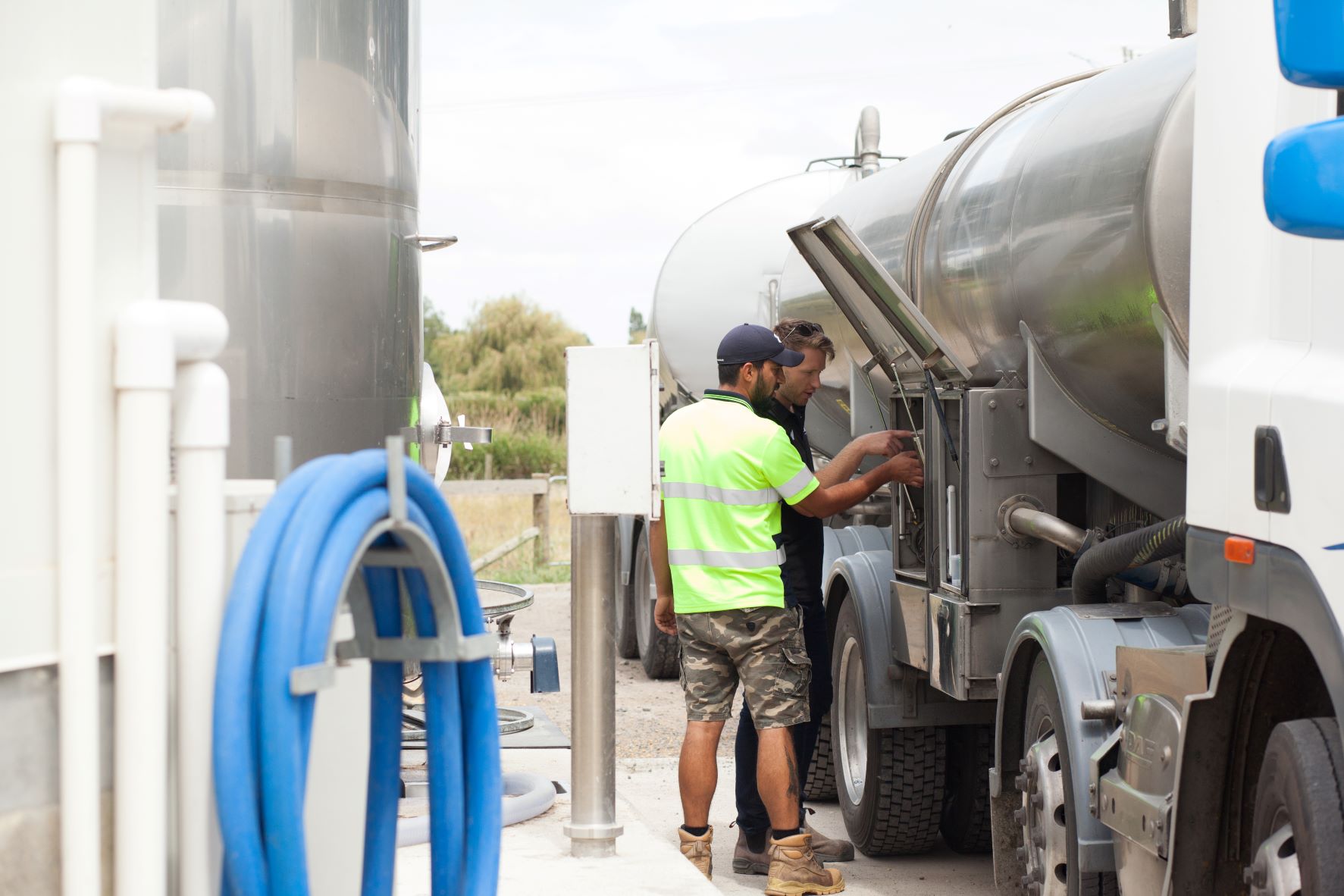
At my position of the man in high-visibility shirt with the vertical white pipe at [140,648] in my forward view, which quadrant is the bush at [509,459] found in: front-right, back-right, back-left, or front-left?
back-right

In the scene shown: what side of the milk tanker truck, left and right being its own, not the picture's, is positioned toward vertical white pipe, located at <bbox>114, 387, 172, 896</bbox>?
right

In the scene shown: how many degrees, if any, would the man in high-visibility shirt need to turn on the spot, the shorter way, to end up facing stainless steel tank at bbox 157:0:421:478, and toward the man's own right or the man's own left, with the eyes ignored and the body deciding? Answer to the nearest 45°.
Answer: approximately 180°

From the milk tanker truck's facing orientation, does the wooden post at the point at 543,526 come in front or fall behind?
behind

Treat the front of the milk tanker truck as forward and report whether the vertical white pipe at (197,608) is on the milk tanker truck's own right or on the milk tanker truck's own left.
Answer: on the milk tanker truck's own right

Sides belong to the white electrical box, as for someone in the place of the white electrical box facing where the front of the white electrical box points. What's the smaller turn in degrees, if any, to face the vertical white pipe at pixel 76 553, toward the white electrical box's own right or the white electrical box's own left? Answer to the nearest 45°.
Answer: approximately 90° to the white electrical box's own right

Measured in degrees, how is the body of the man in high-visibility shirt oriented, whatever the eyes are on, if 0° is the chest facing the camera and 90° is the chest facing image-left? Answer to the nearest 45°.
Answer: approximately 225°
